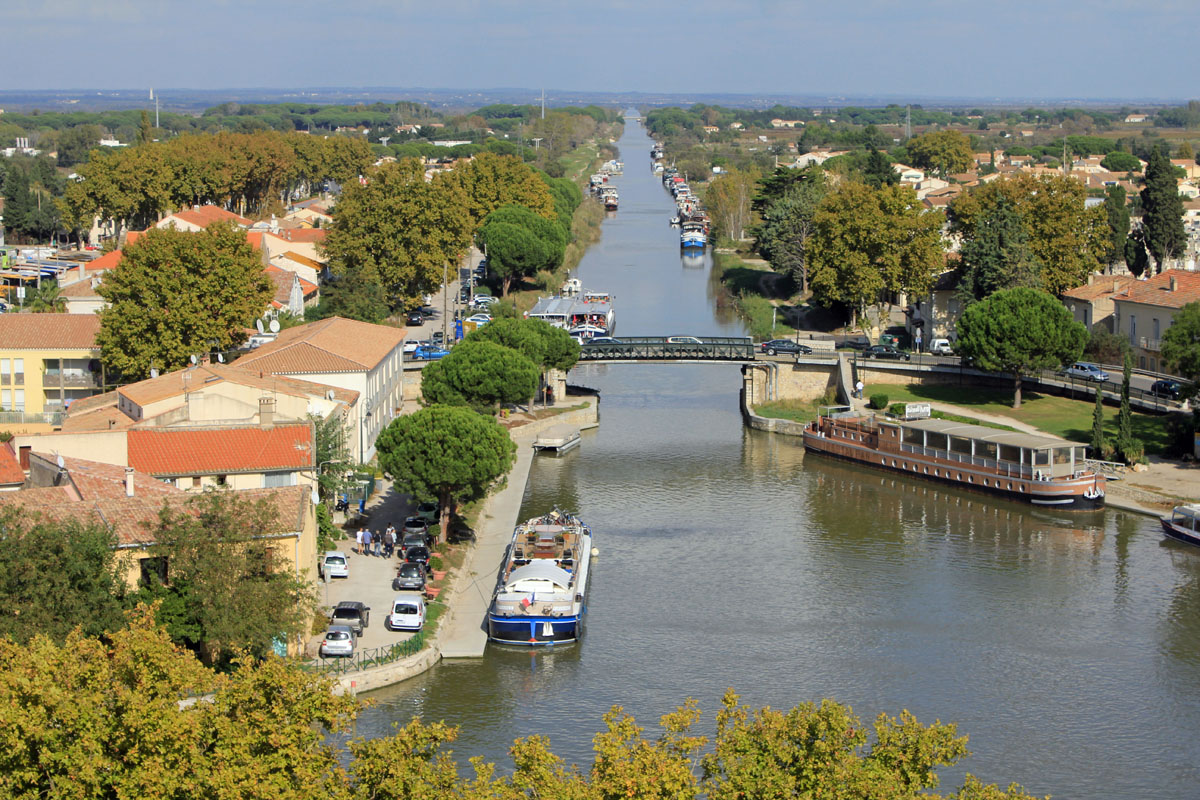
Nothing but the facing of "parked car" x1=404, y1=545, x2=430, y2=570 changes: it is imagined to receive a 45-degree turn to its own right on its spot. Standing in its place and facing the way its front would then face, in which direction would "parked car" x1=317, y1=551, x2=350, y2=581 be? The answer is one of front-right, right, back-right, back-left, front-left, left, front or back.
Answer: back
